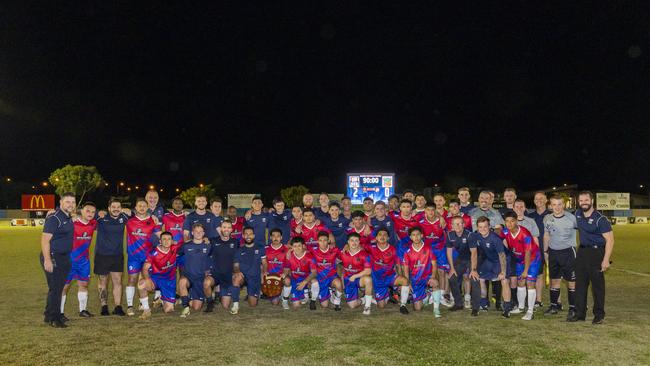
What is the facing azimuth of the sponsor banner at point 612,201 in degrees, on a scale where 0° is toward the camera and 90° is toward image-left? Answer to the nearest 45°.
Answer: approximately 0°

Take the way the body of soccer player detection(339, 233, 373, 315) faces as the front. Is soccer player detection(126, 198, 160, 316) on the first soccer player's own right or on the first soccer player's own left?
on the first soccer player's own right

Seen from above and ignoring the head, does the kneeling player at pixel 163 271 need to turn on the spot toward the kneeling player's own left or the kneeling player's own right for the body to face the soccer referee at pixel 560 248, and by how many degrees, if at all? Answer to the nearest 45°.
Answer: approximately 90° to the kneeling player's own left

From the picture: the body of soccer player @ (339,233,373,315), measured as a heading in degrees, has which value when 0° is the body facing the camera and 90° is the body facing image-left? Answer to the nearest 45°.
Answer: approximately 0°

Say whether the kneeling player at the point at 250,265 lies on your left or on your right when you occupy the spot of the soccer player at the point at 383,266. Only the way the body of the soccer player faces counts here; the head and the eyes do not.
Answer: on your right

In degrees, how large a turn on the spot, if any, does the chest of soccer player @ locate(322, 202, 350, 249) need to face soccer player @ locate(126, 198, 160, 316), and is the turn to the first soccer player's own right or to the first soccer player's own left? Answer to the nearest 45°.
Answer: approximately 45° to the first soccer player's own right

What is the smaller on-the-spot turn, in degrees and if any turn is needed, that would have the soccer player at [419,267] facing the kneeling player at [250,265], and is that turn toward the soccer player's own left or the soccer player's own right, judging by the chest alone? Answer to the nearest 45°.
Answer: approximately 90° to the soccer player's own right

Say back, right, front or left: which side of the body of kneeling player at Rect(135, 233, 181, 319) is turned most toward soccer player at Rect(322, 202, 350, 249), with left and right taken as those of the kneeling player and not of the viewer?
left

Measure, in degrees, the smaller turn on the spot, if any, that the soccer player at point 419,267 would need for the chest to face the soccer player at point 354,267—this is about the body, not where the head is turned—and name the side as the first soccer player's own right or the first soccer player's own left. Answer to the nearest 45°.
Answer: approximately 90° to the first soccer player's own right

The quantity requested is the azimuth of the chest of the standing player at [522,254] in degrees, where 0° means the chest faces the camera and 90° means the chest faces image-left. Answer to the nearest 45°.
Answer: approximately 45°
